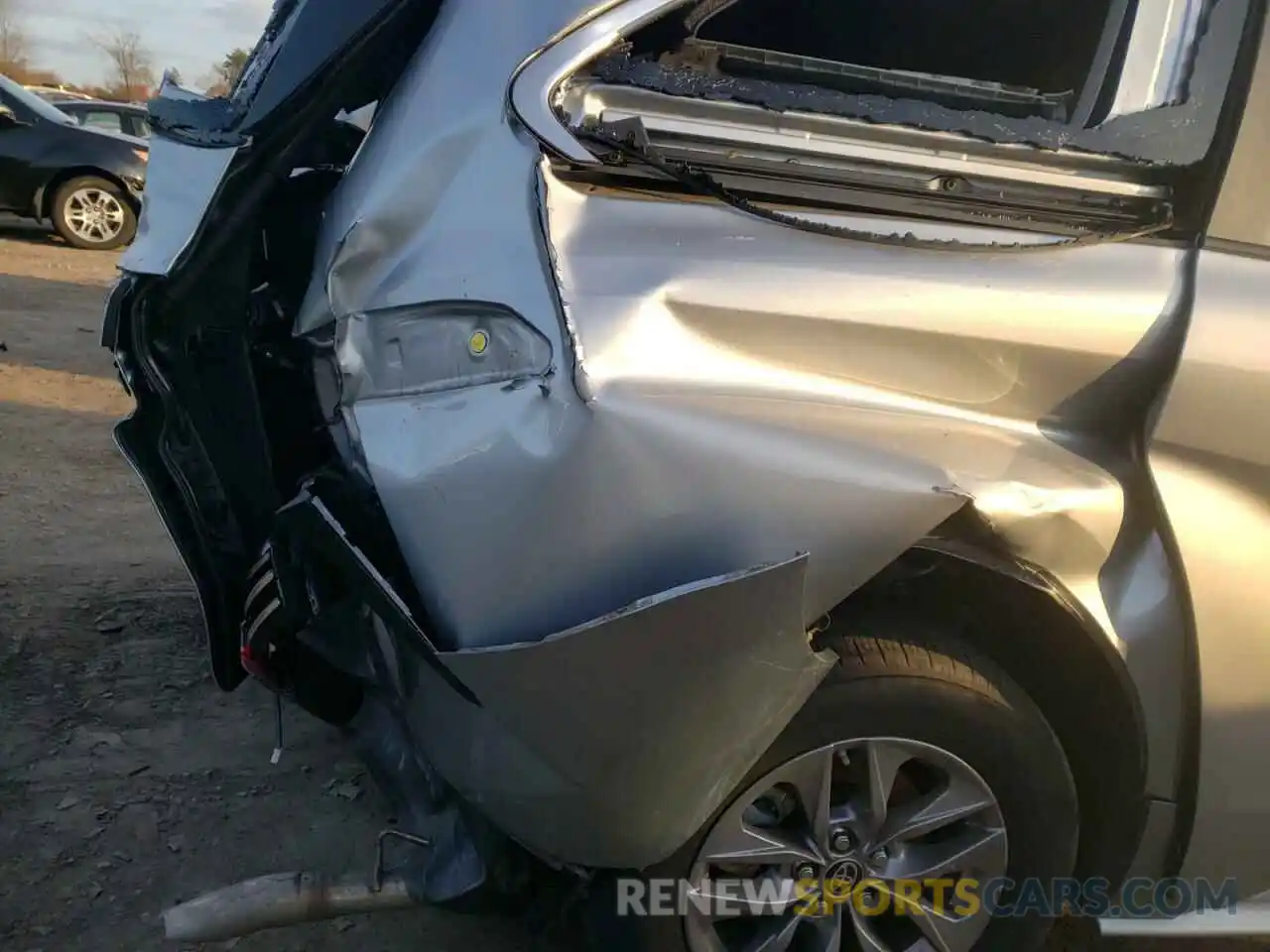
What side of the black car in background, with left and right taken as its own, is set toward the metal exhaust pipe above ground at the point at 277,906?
right

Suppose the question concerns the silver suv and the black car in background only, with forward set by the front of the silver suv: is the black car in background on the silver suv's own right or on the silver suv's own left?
on the silver suv's own left

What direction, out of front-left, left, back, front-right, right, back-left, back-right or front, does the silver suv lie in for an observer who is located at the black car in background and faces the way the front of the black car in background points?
right

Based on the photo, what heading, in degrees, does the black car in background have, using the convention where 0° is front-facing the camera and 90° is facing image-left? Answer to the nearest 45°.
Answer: approximately 270°

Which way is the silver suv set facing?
to the viewer's right
